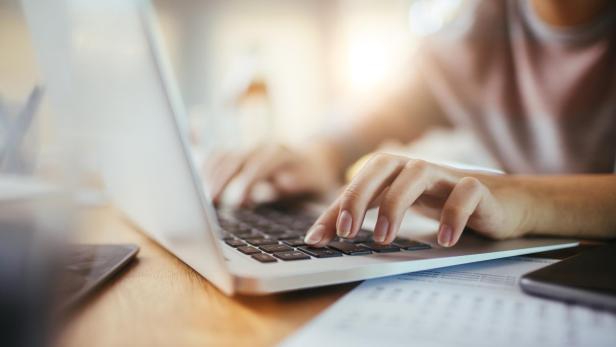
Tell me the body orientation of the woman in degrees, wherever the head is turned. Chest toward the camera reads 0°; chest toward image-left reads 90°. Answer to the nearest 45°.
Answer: approximately 45°

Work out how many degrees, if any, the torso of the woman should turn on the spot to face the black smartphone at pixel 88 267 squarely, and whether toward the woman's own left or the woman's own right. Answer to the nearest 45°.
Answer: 0° — they already face it

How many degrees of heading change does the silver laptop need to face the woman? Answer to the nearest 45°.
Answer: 0° — it already faces them

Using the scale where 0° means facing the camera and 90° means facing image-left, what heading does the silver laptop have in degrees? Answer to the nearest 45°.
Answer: approximately 225°

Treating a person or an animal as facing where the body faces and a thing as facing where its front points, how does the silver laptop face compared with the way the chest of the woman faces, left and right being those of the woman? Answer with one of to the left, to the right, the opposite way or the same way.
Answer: the opposite way
